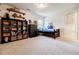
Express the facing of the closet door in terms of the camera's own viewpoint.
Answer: facing the viewer and to the left of the viewer

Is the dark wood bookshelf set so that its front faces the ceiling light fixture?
yes

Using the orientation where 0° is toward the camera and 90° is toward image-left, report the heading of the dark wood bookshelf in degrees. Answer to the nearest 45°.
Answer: approximately 315°

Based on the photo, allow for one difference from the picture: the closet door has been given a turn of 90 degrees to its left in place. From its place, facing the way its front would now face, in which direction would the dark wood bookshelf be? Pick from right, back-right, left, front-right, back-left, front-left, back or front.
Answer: back-right
